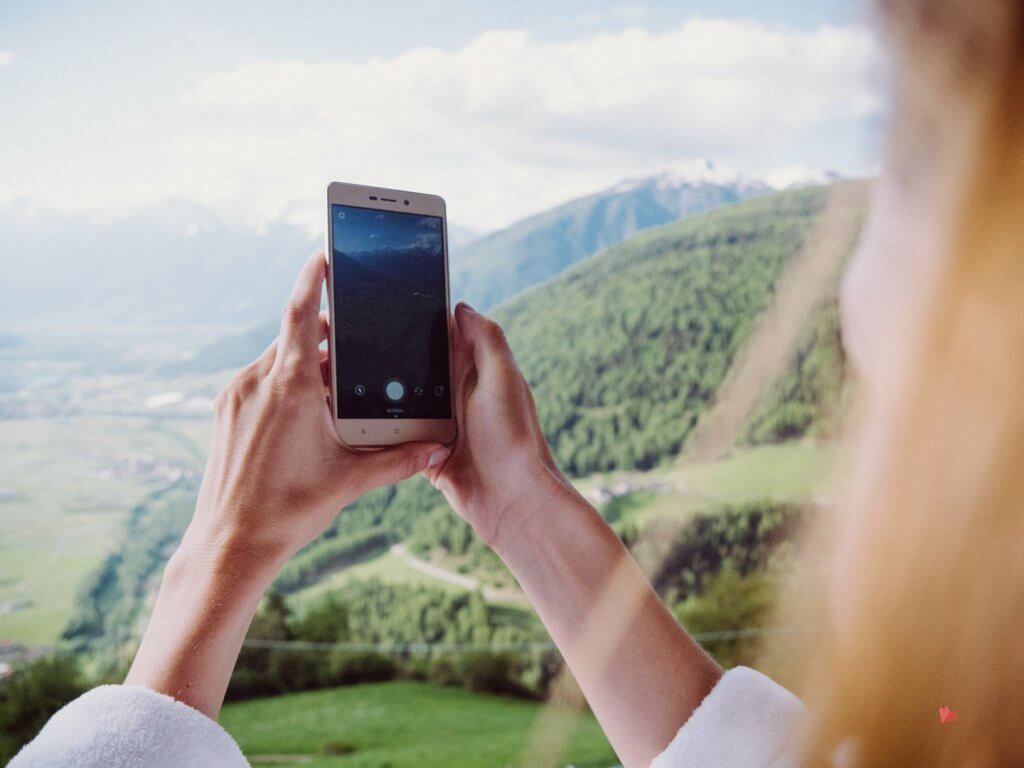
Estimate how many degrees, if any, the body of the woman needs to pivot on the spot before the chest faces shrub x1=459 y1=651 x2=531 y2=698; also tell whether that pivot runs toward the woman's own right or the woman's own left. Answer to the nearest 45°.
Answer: approximately 45° to the woman's own right

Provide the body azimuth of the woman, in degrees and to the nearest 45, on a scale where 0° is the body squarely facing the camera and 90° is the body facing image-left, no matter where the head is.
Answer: approximately 135°

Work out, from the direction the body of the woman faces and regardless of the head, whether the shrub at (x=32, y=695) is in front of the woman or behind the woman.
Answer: in front

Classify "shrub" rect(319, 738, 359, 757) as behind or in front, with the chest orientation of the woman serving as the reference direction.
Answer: in front
